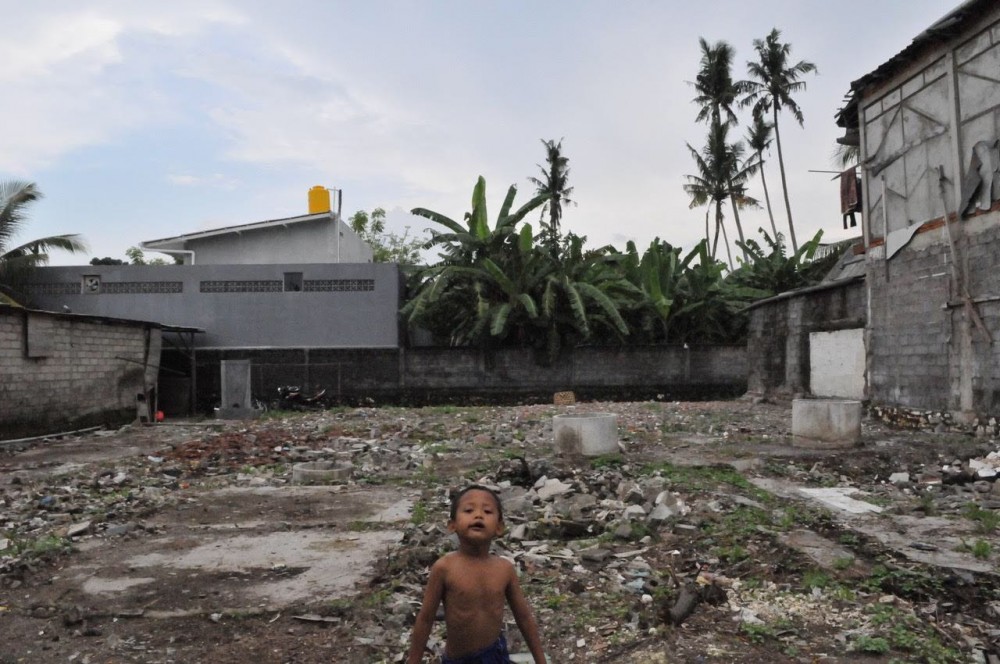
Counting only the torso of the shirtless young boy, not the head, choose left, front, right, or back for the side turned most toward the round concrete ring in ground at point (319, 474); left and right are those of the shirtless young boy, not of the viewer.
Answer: back

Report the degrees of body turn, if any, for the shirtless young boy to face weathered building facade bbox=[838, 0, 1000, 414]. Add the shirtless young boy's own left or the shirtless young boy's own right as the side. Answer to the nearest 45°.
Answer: approximately 135° to the shirtless young boy's own left

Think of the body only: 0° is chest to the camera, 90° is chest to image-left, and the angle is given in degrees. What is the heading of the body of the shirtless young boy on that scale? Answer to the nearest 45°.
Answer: approximately 0°

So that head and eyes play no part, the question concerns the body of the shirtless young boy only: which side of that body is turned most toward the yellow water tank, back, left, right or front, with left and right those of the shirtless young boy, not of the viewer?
back

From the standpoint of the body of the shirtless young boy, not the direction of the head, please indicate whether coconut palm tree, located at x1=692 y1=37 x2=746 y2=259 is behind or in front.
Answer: behind

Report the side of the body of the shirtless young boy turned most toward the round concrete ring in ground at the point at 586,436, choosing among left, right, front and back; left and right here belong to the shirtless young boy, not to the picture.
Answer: back

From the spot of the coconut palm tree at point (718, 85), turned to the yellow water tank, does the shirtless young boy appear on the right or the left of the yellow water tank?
left

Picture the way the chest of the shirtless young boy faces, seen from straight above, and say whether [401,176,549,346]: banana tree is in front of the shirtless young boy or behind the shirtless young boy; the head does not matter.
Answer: behind

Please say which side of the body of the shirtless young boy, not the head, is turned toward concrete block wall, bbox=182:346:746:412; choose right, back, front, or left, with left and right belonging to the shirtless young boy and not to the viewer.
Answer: back

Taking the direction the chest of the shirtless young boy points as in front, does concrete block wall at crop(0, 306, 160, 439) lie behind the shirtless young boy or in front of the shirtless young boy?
behind

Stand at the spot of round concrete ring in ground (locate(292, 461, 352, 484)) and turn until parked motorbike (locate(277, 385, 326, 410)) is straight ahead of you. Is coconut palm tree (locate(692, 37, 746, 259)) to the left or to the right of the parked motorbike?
right
